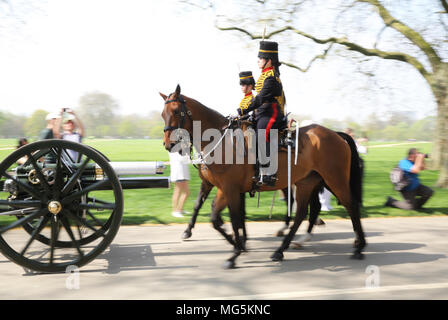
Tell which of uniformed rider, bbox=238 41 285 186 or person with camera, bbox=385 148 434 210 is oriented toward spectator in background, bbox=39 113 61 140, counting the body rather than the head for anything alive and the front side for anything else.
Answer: the uniformed rider

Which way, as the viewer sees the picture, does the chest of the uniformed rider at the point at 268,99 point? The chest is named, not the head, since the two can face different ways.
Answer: to the viewer's left

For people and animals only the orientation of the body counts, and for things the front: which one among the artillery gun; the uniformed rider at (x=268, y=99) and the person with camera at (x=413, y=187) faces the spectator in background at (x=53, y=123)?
the uniformed rider

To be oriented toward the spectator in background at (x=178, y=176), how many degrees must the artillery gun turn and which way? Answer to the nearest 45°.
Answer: approximately 45° to its left

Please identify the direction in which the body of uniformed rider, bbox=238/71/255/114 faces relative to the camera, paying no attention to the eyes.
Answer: to the viewer's left

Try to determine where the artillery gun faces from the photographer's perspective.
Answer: facing to the right of the viewer

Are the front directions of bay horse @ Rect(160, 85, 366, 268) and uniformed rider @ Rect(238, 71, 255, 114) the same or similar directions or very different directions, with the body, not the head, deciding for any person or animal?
same or similar directions

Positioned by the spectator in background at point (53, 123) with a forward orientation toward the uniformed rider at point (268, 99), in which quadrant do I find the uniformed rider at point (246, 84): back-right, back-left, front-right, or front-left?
front-left

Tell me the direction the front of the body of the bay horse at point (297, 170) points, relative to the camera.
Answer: to the viewer's left

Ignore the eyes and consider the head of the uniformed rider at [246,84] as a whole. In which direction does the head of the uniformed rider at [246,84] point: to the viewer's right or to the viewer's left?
to the viewer's left

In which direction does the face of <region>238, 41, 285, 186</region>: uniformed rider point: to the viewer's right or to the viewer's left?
to the viewer's left

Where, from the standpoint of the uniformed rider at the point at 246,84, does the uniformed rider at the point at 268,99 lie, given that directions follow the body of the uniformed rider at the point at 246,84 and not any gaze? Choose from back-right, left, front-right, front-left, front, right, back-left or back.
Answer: left

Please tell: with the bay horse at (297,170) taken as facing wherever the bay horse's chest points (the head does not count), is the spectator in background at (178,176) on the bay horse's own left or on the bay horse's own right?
on the bay horse's own right
